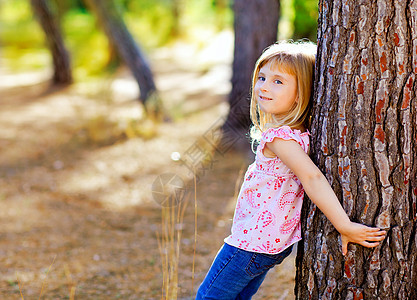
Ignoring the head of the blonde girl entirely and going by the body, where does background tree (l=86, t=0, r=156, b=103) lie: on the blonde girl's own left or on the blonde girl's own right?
on the blonde girl's own right

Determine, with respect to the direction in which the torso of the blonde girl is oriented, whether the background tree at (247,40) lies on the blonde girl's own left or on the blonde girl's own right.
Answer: on the blonde girl's own right

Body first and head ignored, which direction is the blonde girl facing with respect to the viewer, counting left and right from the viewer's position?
facing to the left of the viewer

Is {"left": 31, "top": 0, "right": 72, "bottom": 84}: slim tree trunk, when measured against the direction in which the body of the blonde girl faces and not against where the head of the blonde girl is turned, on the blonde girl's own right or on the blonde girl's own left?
on the blonde girl's own right
